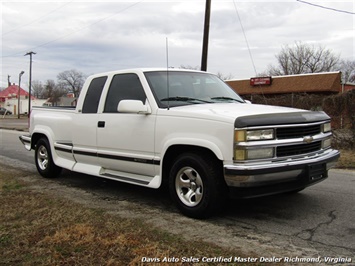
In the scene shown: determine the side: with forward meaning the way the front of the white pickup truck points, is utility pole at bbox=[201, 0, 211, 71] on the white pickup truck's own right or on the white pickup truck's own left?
on the white pickup truck's own left

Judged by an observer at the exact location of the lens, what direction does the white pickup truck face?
facing the viewer and to the right of the viewer
